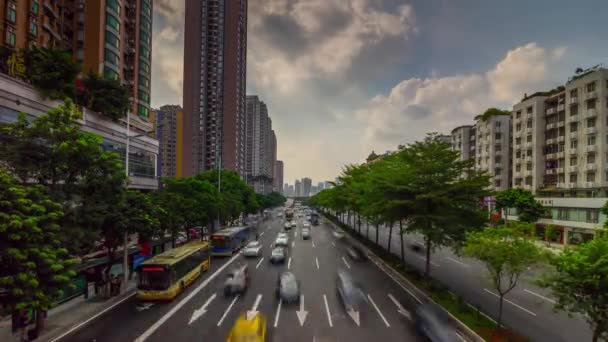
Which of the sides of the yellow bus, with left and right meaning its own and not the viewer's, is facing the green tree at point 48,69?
right

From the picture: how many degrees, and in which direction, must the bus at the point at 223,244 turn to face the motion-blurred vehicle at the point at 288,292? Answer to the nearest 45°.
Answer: approximately 45° to its left

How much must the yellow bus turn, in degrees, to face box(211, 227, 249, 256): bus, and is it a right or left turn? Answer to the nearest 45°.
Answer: approximately 135° to its right

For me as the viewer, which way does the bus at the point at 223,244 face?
facing the viewer and to the left of the viewer

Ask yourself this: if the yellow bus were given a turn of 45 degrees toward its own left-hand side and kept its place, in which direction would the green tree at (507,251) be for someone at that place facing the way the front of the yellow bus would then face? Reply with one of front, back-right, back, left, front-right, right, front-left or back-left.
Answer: front-left

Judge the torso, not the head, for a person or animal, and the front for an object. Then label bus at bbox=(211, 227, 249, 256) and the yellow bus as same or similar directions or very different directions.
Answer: same or similar directions

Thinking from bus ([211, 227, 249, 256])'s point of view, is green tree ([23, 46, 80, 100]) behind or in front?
in front

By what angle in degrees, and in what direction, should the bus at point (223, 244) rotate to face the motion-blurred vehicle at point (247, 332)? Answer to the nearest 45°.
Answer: approximately 45° to its left

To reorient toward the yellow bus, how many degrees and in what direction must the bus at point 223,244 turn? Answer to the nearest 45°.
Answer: approximately 45° to its left

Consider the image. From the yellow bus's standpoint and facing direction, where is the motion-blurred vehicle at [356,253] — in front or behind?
behind

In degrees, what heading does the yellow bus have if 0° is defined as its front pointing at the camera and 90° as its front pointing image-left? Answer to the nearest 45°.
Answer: approximately 45°

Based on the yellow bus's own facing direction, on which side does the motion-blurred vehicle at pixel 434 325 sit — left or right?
on its left

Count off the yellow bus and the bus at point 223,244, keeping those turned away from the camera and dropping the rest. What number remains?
0
